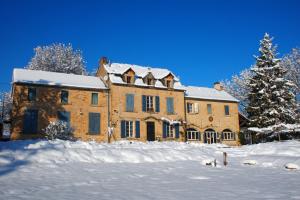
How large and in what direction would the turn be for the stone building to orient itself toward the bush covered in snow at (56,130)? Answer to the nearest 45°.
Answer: approximately 45° to its right

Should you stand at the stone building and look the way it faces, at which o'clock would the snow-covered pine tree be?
The snow-covered pine tree is roughly at 9 o'clock from the stone building.

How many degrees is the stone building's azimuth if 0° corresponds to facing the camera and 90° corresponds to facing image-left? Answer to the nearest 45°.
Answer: approximately 0°
